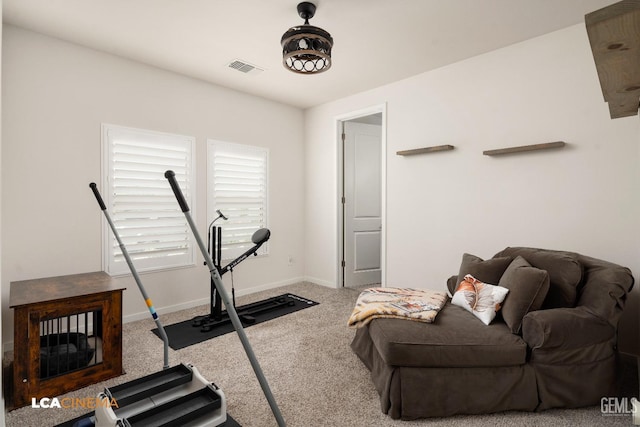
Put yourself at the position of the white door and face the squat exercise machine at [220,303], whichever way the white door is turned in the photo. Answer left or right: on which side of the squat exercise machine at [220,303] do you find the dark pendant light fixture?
left

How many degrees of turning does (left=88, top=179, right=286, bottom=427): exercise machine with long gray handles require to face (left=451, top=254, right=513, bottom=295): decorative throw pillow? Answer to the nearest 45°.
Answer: approximately 45° to its right

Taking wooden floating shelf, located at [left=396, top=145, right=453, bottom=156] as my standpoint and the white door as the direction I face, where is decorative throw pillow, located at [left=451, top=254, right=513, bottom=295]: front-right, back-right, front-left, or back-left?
back-left

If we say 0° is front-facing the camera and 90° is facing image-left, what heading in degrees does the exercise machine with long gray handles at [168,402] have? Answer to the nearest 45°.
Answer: approximately 225°

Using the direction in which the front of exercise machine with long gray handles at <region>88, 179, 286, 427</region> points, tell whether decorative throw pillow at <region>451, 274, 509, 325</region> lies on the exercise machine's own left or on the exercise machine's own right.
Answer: on the exercise machine's own right

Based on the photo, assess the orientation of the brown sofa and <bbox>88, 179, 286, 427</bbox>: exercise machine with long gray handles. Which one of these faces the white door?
the exercise machine with long gray handles

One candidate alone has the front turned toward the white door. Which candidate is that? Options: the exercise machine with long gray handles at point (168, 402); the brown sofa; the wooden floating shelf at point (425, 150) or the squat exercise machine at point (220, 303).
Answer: the exercise machine with long gray handles at point (168, 402)

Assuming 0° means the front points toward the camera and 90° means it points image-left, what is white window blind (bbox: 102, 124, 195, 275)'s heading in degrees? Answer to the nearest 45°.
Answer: approximately 315°
